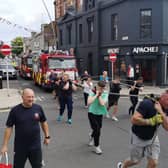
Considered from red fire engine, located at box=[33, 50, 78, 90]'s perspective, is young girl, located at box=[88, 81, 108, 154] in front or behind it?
in front

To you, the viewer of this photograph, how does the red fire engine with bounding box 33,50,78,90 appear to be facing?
facing the viewer and to the right of the viewer

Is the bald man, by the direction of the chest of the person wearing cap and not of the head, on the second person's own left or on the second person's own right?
on the second person's own right

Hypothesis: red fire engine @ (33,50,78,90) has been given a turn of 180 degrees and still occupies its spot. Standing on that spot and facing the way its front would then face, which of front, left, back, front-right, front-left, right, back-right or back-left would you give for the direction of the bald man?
back-left

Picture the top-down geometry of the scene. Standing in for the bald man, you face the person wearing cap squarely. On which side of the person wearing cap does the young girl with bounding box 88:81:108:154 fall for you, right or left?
left
